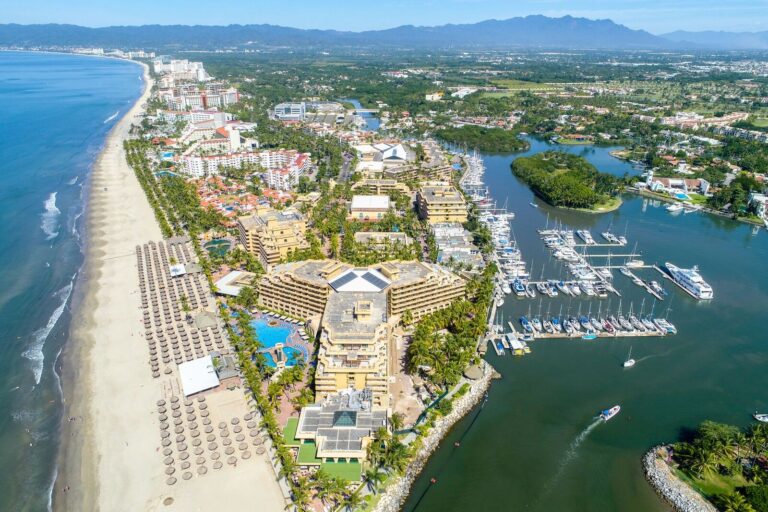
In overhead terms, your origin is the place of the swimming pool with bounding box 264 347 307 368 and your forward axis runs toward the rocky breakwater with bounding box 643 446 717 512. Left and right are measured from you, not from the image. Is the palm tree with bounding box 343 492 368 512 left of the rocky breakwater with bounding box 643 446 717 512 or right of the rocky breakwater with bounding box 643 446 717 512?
right

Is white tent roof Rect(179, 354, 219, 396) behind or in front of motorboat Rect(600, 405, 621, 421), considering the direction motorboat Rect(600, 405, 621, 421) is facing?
behind

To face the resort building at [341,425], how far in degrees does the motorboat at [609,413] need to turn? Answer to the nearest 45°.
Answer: approximately 180°

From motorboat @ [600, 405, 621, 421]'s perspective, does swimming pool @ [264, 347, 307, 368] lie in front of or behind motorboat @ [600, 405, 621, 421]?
behind

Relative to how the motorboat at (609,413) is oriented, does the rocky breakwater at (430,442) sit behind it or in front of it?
behind

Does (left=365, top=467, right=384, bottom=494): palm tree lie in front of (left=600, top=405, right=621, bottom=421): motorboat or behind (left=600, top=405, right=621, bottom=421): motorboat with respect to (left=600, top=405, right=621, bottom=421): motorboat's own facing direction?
behind

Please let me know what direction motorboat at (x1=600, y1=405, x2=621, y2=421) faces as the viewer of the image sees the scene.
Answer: facing away from the viewer and to the right of the viewer

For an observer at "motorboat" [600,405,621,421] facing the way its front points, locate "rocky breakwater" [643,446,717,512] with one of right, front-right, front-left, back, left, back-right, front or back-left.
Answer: right

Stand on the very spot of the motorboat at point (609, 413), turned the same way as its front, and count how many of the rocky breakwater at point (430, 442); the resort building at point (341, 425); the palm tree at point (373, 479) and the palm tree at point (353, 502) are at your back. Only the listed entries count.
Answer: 4

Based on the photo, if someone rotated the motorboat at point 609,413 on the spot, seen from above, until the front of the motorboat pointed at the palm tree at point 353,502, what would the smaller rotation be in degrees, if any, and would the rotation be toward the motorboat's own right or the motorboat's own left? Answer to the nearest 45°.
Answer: approximately 180°

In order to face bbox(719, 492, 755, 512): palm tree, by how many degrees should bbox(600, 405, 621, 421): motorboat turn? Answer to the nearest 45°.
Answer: approximately 90° to its right

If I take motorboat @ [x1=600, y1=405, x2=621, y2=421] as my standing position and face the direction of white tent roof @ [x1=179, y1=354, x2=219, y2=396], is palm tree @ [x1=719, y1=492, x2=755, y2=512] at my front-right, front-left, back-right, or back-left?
back-left
